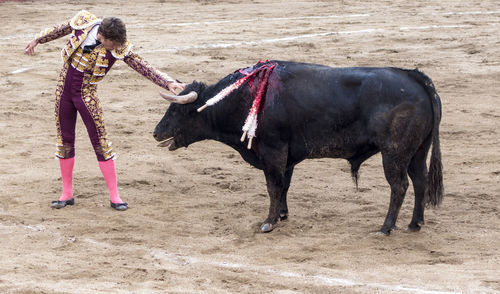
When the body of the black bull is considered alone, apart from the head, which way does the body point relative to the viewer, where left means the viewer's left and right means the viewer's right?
facing to the left of the viewer
